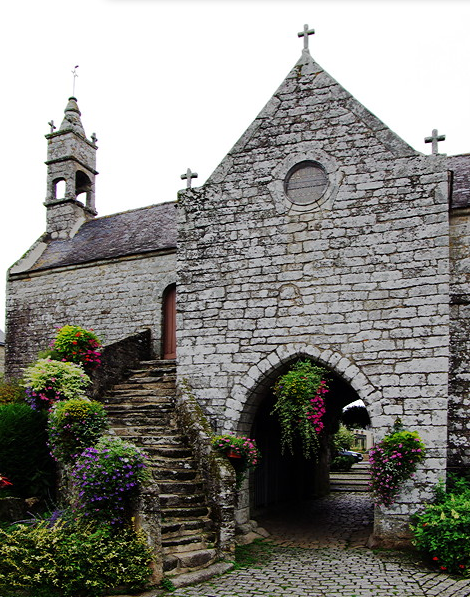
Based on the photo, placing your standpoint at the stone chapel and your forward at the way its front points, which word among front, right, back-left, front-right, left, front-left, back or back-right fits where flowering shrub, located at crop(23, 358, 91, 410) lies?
right

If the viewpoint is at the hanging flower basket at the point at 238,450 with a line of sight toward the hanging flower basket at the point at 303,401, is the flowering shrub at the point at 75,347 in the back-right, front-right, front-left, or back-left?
back-left

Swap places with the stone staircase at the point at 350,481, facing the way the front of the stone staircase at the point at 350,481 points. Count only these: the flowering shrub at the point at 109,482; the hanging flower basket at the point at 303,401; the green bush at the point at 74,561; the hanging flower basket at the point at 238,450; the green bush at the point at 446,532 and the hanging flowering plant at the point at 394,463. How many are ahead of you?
6

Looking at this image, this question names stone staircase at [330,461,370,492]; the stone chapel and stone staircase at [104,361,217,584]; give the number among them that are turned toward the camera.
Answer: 3

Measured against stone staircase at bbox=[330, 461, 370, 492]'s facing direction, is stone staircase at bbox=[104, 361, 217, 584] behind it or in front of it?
in front

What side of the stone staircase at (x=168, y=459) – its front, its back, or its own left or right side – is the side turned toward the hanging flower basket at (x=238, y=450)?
left

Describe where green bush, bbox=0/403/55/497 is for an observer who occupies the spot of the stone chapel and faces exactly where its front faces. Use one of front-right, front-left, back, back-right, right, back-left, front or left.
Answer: right

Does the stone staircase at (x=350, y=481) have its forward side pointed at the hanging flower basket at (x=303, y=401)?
yes

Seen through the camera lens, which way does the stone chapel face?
facing the viewer

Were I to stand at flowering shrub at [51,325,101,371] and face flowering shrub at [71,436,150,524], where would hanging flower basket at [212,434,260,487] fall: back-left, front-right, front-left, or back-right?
front-left

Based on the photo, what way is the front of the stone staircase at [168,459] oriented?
toward the camera

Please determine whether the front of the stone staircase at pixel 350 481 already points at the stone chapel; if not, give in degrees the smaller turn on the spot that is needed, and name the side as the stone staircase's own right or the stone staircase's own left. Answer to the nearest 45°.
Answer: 0° — it already faces it

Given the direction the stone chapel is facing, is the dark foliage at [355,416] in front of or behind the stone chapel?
behind
